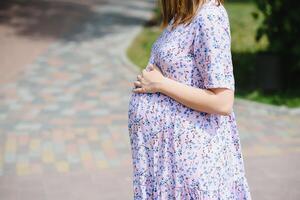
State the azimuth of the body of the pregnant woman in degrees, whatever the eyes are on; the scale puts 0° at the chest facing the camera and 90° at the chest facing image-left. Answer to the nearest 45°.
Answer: approximately 90°
